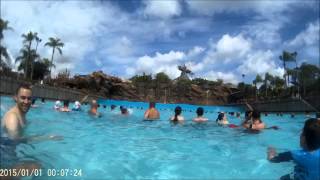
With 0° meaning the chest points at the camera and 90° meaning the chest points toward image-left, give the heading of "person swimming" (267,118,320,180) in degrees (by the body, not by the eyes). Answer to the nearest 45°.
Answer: approximately 180°

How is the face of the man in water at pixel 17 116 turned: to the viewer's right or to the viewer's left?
to the viewer's right

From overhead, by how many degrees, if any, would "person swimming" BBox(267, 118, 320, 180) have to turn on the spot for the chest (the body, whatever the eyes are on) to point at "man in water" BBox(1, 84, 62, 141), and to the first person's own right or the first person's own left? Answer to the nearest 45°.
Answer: approximately 90° to the first person's own left
